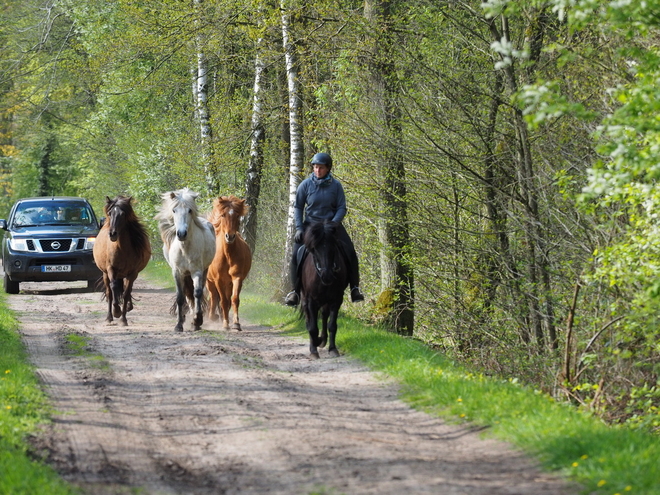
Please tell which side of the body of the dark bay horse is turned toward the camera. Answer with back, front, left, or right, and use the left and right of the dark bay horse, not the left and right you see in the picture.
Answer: front

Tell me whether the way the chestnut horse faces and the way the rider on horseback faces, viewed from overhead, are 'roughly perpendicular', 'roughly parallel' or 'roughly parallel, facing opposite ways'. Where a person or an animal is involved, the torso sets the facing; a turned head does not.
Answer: roughly parallel

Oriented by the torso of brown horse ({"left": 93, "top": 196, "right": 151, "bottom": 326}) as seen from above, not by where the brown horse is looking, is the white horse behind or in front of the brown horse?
in front

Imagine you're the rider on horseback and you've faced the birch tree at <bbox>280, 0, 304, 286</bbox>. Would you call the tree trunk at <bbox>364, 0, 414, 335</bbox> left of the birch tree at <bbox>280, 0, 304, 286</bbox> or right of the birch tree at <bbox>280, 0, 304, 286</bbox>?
right

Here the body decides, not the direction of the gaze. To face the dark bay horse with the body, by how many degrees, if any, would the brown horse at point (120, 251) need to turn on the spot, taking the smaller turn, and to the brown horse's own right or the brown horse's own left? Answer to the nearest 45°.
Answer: approximately 45° to the brown horse's own left

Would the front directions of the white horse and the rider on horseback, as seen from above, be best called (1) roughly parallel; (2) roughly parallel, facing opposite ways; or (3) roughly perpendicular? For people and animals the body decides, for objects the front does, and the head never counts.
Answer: roughly parallel

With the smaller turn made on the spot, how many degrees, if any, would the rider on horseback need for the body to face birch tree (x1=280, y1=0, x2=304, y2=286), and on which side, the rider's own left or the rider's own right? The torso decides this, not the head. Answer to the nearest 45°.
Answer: approximately 180°

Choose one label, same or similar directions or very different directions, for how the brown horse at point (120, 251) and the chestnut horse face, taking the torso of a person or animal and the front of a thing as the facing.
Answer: same or similar directions

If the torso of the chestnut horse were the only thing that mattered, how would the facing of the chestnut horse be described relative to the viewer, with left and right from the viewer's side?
facing the viewer

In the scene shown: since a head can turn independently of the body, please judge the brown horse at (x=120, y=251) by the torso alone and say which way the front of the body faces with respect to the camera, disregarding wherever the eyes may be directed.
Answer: toward the camera

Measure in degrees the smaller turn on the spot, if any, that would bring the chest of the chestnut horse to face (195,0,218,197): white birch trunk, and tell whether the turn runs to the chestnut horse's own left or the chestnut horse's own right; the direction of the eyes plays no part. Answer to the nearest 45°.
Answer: approximately 180°

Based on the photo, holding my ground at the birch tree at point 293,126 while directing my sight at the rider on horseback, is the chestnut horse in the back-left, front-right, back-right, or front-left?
front-right

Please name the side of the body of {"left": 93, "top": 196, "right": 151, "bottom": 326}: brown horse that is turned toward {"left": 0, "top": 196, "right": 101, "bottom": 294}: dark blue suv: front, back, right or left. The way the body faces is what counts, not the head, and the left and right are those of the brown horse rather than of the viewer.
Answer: back

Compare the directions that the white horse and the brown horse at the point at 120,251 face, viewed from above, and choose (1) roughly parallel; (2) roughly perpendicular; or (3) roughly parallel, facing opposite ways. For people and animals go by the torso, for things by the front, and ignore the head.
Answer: roughly parallel

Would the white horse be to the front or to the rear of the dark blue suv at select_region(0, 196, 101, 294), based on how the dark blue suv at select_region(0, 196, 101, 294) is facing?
to the front

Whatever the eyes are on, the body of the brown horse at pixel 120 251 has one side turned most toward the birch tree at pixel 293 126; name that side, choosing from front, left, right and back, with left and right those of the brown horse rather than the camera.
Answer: back
